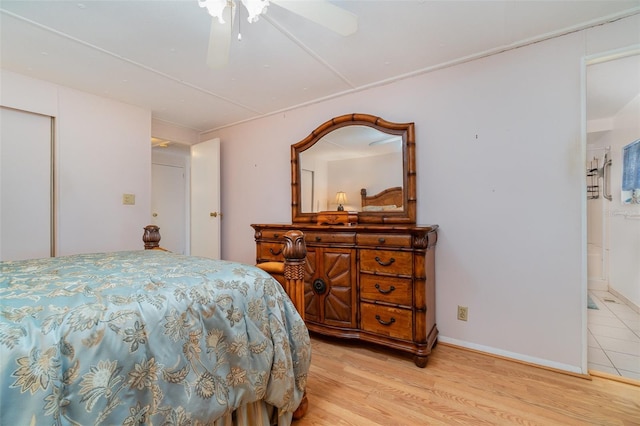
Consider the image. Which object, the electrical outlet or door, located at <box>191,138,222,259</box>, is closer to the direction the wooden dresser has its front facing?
the door

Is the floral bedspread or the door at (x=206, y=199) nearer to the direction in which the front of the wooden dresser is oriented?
the floral bedspread

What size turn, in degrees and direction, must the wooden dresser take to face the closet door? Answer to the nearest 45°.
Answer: approximately 45° to its right

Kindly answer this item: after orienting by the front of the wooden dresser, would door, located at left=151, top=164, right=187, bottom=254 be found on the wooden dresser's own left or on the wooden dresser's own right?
on the wooden dresser's own right

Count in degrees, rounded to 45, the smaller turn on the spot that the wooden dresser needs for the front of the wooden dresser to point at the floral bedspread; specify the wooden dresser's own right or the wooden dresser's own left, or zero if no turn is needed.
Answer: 0° — it already faces it

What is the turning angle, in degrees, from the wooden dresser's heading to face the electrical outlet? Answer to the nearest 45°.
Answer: approximately 135° to its left

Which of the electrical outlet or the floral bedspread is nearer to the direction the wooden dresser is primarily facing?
the floral bedspread

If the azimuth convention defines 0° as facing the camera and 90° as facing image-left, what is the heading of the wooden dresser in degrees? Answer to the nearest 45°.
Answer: approximately 45°
